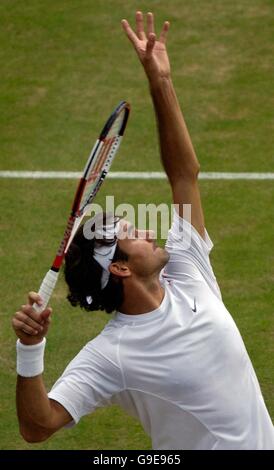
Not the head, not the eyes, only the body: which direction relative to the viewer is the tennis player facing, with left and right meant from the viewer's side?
facing the viewer and to the right of the viewer

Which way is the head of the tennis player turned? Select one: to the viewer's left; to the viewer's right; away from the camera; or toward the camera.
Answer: to the viewer's right
